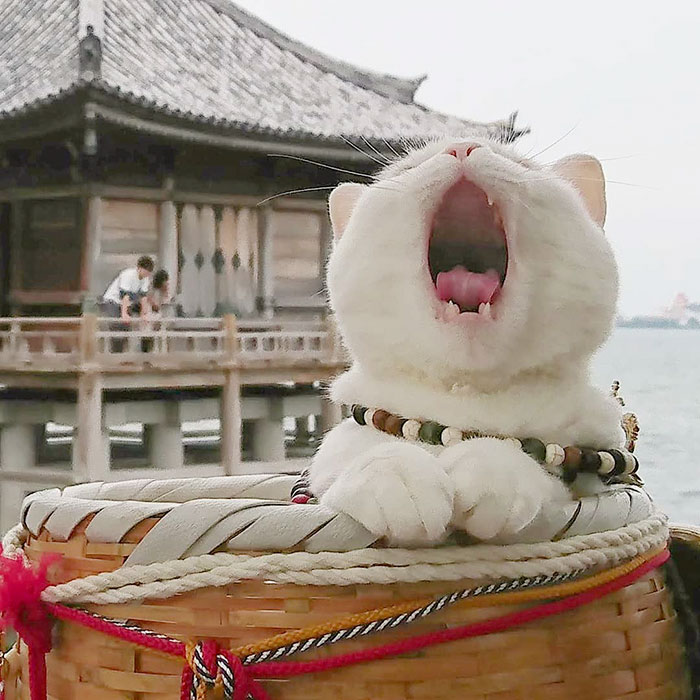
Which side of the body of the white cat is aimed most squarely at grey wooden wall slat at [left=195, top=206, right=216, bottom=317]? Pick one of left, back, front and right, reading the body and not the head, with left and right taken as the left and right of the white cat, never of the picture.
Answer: back

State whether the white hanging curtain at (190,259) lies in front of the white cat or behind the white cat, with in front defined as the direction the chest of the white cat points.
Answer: behind

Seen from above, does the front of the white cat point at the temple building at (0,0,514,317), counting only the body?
no

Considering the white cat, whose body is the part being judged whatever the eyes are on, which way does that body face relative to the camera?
toward the camera

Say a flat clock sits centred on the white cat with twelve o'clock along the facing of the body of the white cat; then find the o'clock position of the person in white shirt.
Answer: The person in white shirt is roughly at 5 o'clock from the white cat.
